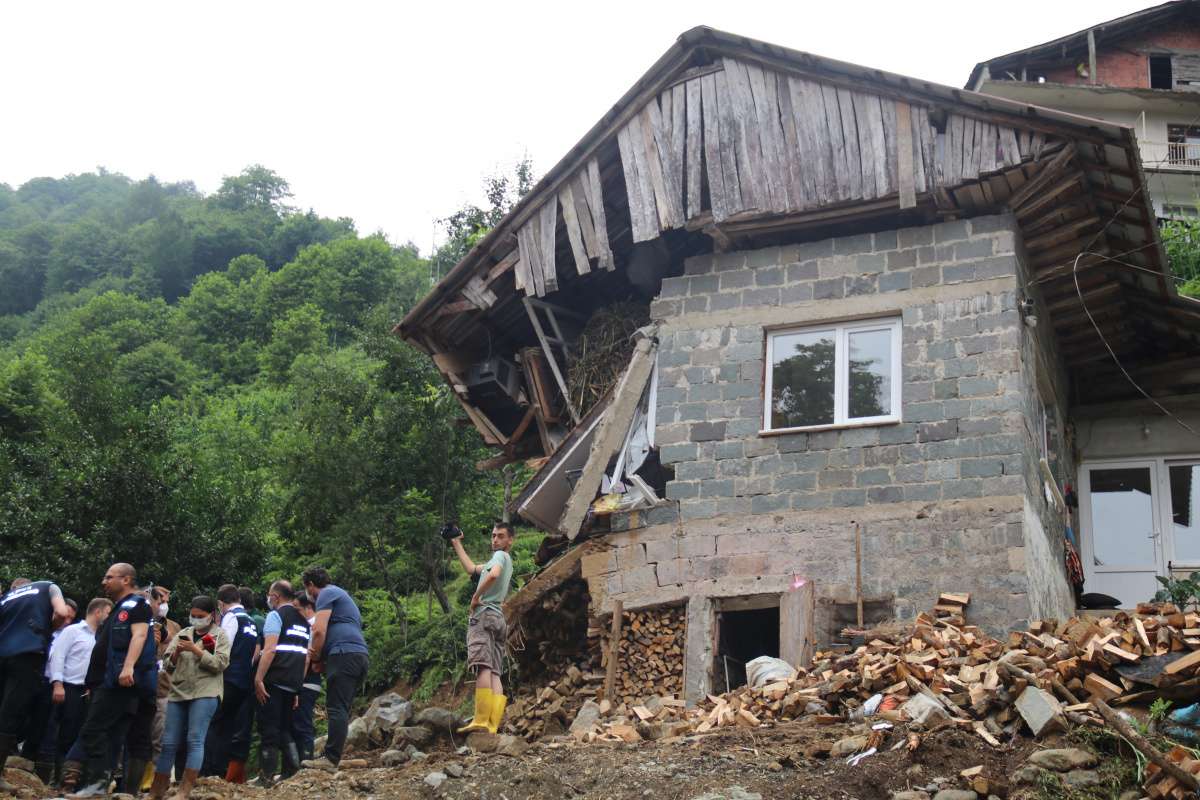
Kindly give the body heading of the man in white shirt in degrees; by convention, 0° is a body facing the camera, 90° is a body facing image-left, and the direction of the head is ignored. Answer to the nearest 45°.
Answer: approximately 270°

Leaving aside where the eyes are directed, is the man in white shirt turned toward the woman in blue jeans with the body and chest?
no

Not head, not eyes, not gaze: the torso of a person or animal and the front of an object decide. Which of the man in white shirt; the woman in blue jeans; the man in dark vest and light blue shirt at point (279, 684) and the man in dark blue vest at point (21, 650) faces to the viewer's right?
the man in white shirt

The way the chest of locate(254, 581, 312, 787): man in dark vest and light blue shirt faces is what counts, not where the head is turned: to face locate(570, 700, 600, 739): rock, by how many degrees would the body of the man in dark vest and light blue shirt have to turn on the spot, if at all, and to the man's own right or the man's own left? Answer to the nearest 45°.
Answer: approximately 135° to the man's own right

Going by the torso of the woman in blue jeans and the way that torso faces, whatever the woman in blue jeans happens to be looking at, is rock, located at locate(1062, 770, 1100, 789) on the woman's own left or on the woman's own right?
on the woman's own left

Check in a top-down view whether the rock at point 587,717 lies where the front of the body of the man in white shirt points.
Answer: yes

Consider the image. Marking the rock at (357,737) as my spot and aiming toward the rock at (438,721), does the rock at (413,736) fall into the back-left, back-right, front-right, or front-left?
front-right

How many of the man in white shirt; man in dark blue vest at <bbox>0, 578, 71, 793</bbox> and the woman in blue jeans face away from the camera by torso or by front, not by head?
1

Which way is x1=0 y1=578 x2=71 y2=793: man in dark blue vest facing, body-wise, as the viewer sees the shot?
away from the camera

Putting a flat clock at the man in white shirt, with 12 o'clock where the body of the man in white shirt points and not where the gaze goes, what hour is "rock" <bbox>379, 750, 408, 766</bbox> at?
The rock is roughly at 1 o'clock from the man in white shirt.

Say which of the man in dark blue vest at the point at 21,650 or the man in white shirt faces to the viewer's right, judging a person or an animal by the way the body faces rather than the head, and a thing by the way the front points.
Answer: the man in white shirt

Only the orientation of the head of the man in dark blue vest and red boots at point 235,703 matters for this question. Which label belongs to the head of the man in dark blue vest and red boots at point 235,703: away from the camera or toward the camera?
away from the camera

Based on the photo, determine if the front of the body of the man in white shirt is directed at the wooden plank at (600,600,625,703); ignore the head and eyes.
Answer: yes

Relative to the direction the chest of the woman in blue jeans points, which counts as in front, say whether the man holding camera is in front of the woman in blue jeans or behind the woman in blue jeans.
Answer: behind
